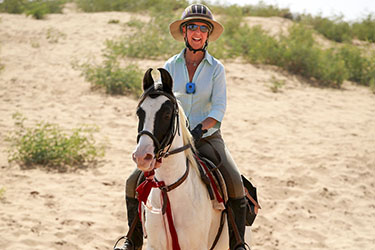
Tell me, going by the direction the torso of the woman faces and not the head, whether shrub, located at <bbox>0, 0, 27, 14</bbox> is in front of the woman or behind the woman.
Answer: behind

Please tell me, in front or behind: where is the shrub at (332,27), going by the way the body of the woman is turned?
behind

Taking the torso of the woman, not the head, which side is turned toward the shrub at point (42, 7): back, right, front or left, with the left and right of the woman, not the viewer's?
back

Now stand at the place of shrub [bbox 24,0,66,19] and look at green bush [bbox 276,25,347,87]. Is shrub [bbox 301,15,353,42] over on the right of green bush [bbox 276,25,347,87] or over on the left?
left

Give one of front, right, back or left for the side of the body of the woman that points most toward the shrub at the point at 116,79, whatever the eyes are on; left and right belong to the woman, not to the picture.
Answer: back

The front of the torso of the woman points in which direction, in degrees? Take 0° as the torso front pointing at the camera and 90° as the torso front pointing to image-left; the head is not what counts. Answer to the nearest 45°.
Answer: approximately 0°

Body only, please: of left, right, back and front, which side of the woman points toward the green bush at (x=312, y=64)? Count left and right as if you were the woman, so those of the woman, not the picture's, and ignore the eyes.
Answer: back

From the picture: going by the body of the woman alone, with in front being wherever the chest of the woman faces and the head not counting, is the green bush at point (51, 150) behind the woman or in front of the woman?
behind
